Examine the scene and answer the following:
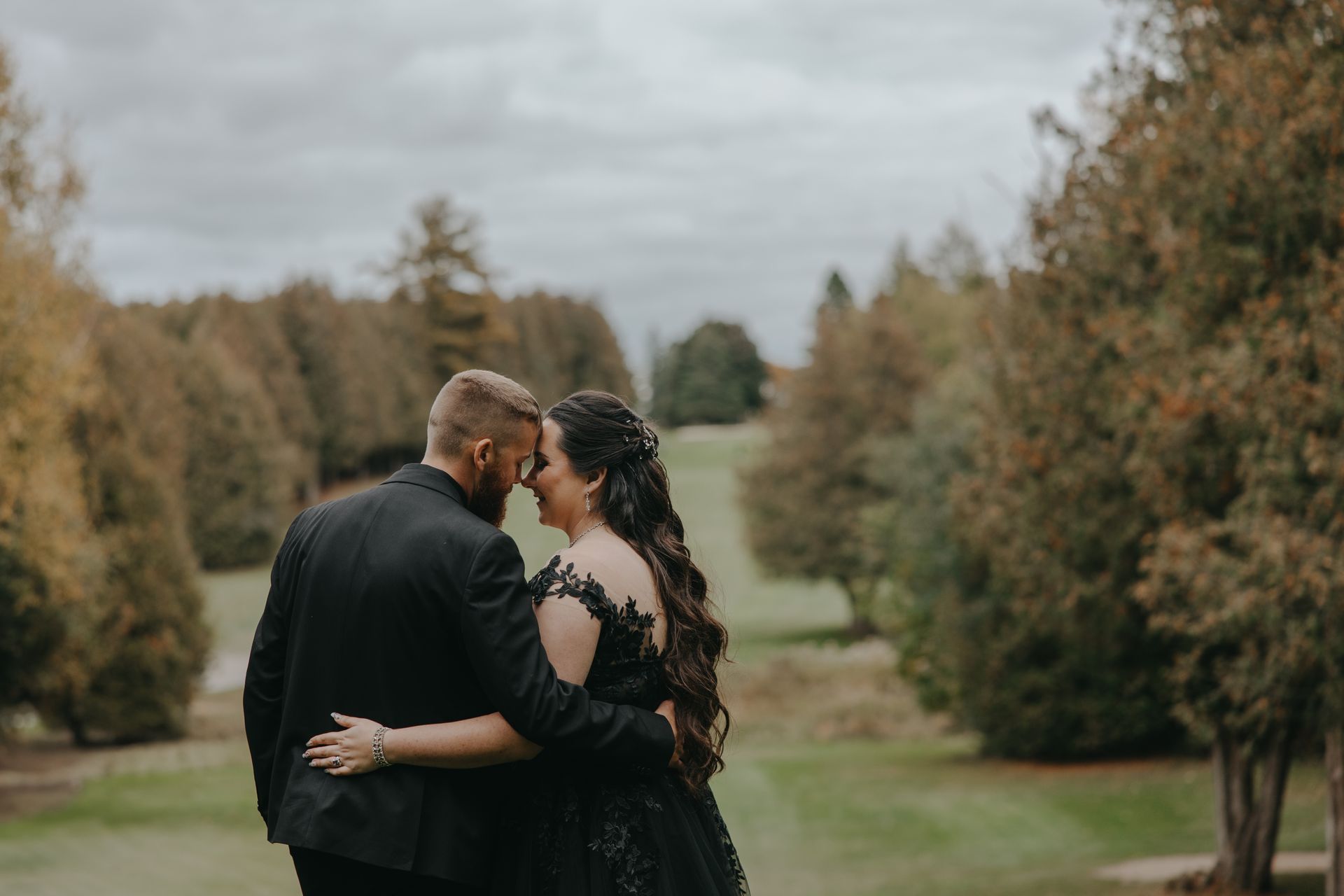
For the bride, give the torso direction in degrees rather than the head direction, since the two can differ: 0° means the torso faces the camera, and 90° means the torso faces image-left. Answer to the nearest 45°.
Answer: approximately 135°

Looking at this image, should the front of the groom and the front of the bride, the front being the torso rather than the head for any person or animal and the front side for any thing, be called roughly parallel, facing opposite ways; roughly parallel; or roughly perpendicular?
roughly perpendicular

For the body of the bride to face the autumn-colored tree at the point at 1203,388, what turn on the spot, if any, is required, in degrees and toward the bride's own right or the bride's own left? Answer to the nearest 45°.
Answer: approximately 90° to the bride's own right

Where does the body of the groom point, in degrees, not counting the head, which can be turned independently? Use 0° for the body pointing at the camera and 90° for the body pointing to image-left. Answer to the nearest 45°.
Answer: approximately 225°

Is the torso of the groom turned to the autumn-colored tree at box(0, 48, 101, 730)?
no

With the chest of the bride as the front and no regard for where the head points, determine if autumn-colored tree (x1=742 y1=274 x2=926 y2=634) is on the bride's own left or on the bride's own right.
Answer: on the bride's own right

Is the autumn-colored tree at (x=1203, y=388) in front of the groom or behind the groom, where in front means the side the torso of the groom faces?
in front

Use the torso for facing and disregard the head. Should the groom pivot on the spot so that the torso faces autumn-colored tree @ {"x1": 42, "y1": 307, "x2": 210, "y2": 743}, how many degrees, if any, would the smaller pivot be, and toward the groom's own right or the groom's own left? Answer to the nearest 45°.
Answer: approximately 45° to the groom's own left

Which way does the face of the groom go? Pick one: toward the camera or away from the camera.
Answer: away from the camera

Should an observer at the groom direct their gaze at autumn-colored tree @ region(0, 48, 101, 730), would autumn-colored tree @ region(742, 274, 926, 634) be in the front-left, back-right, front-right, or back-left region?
front-right

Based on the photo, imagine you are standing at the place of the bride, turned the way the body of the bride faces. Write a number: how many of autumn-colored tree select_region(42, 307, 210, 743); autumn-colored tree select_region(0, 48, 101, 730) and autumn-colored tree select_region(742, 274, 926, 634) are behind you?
0

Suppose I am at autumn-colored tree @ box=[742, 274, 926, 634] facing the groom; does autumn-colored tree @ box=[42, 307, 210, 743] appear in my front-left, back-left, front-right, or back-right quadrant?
front-right

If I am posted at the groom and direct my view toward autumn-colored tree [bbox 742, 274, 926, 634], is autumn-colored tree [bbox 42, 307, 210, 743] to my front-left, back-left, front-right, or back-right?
front-left
